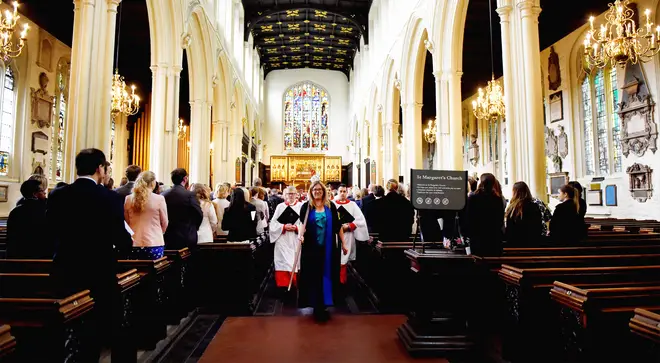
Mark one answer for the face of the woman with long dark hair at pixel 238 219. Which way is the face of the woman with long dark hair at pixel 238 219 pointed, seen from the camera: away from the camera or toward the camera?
away from the camera

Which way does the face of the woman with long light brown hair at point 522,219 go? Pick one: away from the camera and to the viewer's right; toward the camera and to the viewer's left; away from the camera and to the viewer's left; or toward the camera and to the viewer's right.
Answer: away from the camera and to the viewer's left

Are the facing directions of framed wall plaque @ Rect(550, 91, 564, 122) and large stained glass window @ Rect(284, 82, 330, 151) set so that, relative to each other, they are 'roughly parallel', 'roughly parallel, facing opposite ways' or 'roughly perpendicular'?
roughly perpendicular

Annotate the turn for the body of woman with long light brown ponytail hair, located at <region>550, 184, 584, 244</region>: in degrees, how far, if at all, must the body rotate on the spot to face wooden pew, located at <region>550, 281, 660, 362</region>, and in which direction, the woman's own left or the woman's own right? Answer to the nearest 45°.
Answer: approximately 135° to the woman's own left

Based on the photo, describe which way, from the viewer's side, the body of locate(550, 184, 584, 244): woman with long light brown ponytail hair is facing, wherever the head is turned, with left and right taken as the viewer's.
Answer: facing away from the viewer and to the left of the viewer

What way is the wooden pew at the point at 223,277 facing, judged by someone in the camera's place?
facing away from the viewer

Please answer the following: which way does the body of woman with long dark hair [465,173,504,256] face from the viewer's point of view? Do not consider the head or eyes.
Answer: away from the camera

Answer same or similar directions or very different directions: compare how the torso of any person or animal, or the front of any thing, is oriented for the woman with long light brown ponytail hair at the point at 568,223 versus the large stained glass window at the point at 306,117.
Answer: very different directions

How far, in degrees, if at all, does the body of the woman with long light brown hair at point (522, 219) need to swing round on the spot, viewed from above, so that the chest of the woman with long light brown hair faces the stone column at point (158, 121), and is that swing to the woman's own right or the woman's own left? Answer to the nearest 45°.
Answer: approximately 45° to the woman's own left

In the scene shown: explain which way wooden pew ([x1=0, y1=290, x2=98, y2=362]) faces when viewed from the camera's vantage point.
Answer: facing away from the viewer and to the right of the viewer

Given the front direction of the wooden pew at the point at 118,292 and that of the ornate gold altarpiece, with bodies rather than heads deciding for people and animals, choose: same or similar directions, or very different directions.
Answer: very different directions
